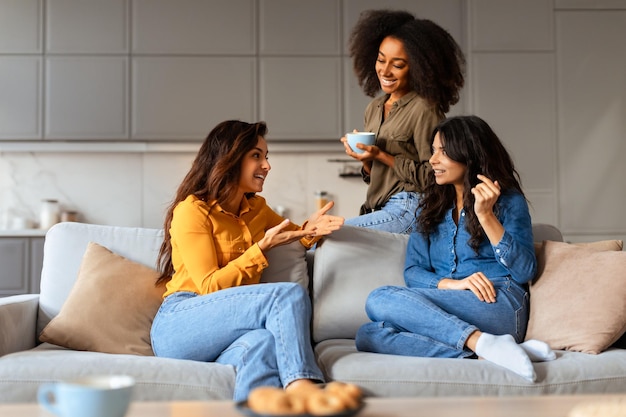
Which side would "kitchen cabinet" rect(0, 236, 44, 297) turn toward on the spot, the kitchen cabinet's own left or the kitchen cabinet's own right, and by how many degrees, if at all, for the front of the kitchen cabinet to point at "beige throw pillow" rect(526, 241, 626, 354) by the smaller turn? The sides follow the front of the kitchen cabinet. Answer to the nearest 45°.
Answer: approximately 45° to the kitchen cabinet's own left

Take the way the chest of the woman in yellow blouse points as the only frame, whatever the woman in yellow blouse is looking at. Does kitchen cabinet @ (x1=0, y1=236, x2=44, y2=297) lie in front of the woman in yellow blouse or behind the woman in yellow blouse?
behind

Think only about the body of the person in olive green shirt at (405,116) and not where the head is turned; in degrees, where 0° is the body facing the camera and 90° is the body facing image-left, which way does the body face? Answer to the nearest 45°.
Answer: approximately 45°

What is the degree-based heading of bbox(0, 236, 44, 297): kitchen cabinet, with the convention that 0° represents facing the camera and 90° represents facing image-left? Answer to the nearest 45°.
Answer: approximately 0°

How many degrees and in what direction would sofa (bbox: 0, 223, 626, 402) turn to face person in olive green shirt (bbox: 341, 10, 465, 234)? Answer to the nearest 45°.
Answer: approximately 135° to its left

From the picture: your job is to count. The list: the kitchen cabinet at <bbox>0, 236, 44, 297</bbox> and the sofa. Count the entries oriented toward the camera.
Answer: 2

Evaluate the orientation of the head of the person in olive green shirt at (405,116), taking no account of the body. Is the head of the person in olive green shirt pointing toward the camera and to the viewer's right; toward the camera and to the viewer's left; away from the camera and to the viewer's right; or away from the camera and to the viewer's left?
toward the camera and to the viewer's left

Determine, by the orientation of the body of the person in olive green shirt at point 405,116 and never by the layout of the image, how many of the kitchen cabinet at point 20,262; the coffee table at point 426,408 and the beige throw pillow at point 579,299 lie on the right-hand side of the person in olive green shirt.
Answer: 1

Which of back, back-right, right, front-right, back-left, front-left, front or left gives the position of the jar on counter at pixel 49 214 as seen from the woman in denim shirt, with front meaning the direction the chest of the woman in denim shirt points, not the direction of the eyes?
right

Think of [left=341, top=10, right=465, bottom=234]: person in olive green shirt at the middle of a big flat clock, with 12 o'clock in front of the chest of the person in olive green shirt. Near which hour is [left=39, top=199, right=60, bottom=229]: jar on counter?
The jar on counter is roughly at 3 o'clock from the person in olive green shirt.

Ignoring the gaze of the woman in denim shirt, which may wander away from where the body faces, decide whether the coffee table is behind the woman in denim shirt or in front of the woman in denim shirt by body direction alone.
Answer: in front

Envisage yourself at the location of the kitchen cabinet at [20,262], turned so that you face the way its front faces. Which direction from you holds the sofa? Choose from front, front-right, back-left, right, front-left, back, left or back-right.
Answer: front

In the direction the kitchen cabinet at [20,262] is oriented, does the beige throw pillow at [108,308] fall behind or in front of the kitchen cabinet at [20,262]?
in front
